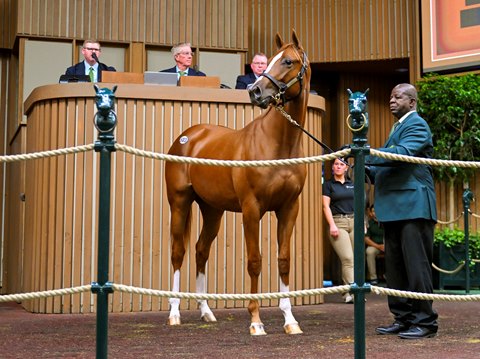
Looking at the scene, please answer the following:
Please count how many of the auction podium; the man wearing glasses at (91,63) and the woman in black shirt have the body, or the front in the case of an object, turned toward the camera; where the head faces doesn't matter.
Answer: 3

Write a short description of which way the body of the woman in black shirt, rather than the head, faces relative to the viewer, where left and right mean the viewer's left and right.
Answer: facing the viewer

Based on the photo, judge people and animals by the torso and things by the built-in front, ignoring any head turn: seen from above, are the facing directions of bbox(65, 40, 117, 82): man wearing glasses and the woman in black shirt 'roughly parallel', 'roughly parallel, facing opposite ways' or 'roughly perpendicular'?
roughly parallel

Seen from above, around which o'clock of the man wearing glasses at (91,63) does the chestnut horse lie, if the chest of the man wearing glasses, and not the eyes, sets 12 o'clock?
The chestnut horse is roughly at 11 o'clock from the man wearing glasses.

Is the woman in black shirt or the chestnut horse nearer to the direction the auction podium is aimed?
the chestnut horse

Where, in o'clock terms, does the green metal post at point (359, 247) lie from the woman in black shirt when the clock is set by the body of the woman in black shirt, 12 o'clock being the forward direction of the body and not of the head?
The green metal post is roughly at 12 o'clock from the woman in black shirt.

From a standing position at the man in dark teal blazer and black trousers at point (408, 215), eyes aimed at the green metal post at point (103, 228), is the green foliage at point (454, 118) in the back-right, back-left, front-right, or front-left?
back-right

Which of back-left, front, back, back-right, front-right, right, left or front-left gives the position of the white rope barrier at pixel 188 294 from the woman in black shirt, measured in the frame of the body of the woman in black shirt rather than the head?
front

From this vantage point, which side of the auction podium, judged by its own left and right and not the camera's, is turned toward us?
front

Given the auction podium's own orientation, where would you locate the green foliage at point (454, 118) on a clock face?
The green foliage is roughly at 8 o'clock from the auction podium.

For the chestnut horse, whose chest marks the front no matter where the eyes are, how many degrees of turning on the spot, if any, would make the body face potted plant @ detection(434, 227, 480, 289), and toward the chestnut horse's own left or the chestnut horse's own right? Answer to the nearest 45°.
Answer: approximately 90° to the chestnut horse's own left

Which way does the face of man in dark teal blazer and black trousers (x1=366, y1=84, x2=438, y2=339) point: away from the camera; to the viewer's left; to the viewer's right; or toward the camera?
to the viewer's left

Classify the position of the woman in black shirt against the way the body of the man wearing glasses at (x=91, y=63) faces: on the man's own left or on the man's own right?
on the man's own left
